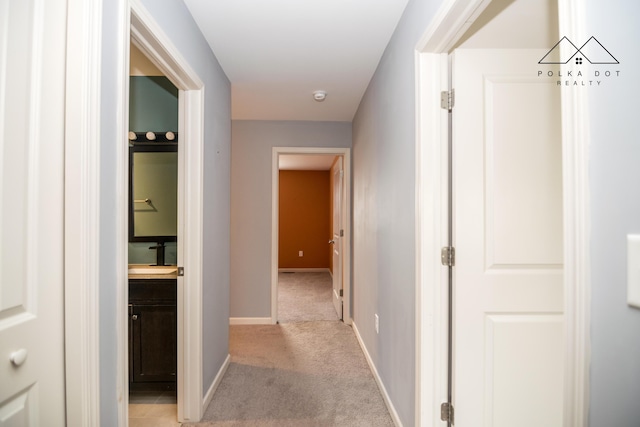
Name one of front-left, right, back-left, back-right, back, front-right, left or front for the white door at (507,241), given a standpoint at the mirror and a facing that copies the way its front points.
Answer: front-left

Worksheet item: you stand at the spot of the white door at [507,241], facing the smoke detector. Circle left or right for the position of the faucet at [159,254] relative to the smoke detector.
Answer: left

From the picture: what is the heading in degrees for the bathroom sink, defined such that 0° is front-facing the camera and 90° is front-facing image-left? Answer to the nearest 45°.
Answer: approximately 0°

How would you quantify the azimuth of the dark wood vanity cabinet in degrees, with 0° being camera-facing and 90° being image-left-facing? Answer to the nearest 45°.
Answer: approximately 0°

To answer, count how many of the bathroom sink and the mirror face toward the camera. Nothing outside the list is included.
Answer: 2

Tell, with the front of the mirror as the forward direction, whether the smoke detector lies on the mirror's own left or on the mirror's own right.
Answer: on the mirror's own left

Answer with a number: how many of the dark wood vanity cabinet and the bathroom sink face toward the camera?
2
